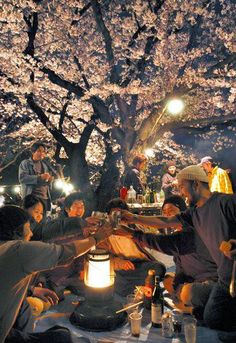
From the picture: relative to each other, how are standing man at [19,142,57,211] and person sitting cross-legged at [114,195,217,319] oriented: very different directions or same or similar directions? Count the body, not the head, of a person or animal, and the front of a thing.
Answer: very different directions

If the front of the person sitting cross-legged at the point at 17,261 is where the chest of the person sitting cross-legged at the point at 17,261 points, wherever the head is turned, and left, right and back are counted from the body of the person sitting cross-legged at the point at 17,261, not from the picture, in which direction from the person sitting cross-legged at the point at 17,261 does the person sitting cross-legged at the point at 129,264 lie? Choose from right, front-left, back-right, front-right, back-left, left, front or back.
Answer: front

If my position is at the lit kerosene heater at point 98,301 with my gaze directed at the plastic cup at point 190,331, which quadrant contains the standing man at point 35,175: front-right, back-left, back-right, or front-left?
back-left

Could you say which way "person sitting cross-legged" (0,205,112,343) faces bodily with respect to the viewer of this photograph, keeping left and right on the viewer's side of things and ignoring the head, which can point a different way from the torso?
facing away from the viewer and to the right of the viewer

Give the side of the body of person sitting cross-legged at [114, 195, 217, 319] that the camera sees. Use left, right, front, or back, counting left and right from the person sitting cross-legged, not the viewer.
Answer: left

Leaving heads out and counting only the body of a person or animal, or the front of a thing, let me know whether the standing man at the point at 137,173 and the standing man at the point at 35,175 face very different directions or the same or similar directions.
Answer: same or similar directions

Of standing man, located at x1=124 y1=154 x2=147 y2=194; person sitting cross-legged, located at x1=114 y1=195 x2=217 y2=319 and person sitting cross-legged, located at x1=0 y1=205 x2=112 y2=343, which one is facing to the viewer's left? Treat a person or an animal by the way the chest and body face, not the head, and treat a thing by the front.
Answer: person sitting cross-legged, located at x1=114 y1=195 x2=217 y2=319

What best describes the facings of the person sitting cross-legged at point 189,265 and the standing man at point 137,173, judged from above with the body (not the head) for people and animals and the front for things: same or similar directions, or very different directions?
very different directions

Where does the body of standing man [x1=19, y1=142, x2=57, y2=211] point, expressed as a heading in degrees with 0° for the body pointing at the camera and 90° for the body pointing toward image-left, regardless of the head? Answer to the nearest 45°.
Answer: approximately 315°

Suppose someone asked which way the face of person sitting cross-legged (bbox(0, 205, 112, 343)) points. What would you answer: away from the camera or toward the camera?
away from the camera

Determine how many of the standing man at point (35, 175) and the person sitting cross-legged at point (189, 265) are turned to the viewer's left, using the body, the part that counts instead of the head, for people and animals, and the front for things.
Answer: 1
